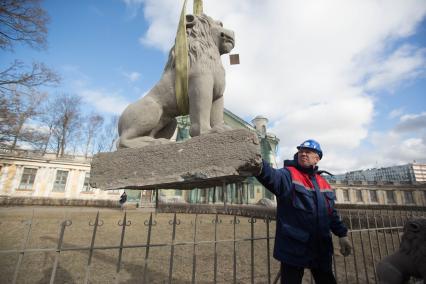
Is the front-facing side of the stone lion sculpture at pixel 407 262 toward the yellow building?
no

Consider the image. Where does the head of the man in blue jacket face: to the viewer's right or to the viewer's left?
to the viewer's left
